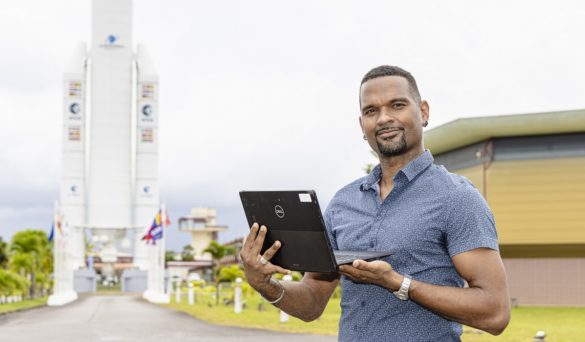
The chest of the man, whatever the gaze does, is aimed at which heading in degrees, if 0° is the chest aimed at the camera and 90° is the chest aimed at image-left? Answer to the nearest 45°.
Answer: approximately 45°

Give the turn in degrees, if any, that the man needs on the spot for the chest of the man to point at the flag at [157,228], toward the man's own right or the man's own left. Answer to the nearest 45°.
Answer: approximately 135° to the man's own right

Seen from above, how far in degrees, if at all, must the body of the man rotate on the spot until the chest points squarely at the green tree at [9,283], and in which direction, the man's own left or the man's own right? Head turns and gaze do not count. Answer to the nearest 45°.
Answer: approximately 90° to the man's own right
